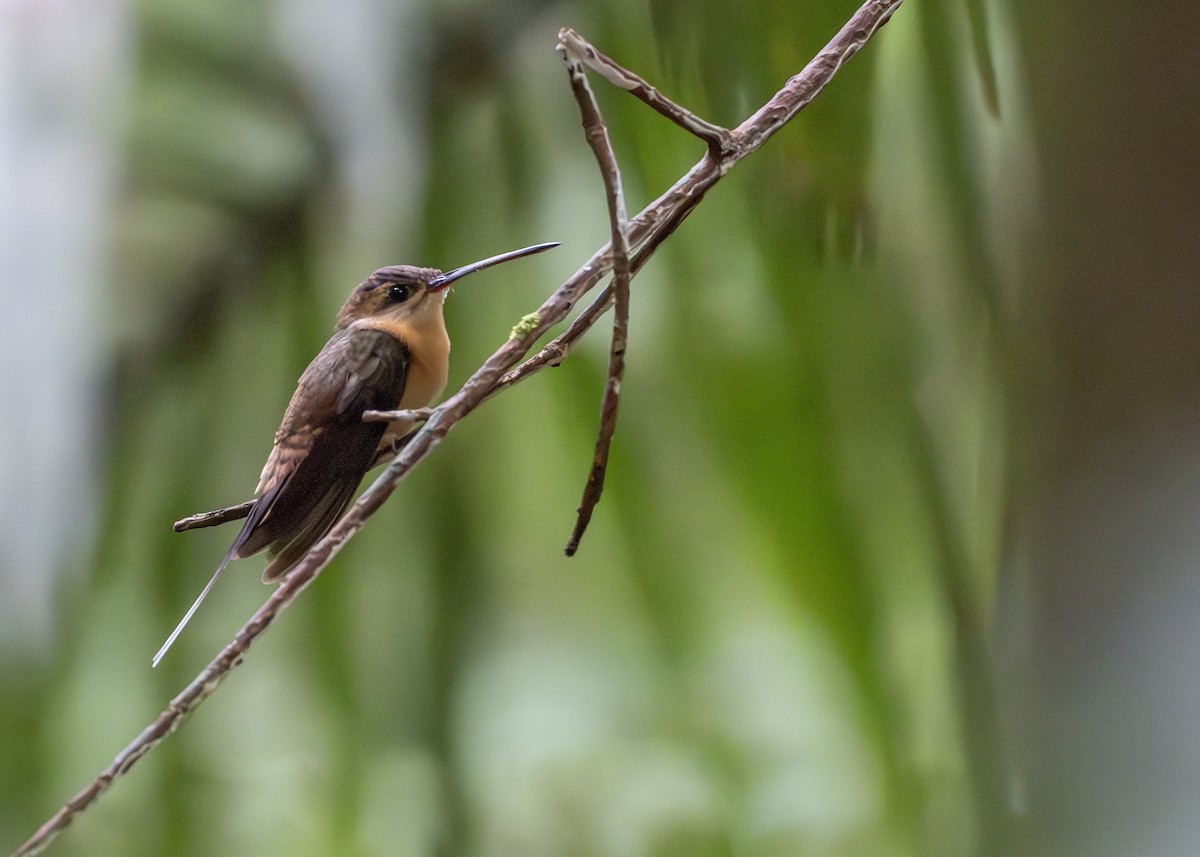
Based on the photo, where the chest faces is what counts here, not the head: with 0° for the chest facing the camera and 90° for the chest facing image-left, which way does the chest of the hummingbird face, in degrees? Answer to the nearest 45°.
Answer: approximately 270°
